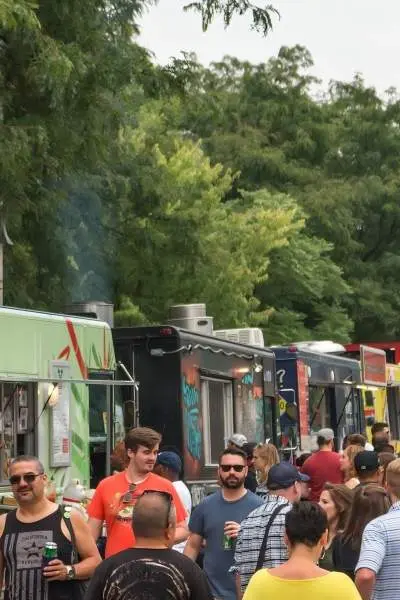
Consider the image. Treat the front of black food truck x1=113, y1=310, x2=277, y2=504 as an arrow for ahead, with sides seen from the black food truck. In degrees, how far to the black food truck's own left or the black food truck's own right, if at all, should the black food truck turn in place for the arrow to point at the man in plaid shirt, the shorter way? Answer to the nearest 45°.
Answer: approximately 135° to the black food truck's own right

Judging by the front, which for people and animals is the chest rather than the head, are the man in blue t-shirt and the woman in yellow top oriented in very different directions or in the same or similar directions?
very different directions

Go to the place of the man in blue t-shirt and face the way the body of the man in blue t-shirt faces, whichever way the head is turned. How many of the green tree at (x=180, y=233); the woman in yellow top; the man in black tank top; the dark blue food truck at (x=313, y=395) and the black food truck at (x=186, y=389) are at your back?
3

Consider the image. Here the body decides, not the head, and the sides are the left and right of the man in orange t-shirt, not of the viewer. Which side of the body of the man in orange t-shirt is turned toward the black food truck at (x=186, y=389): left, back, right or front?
back

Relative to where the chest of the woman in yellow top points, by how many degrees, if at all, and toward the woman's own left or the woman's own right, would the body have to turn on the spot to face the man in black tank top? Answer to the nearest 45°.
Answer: approximately 45° to the woman's own left

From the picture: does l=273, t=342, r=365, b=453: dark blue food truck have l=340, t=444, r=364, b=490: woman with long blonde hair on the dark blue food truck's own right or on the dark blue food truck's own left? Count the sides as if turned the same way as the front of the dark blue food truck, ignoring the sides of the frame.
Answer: on the dark blue food truck's own right

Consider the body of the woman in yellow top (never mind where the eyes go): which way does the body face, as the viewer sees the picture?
away from the camera
